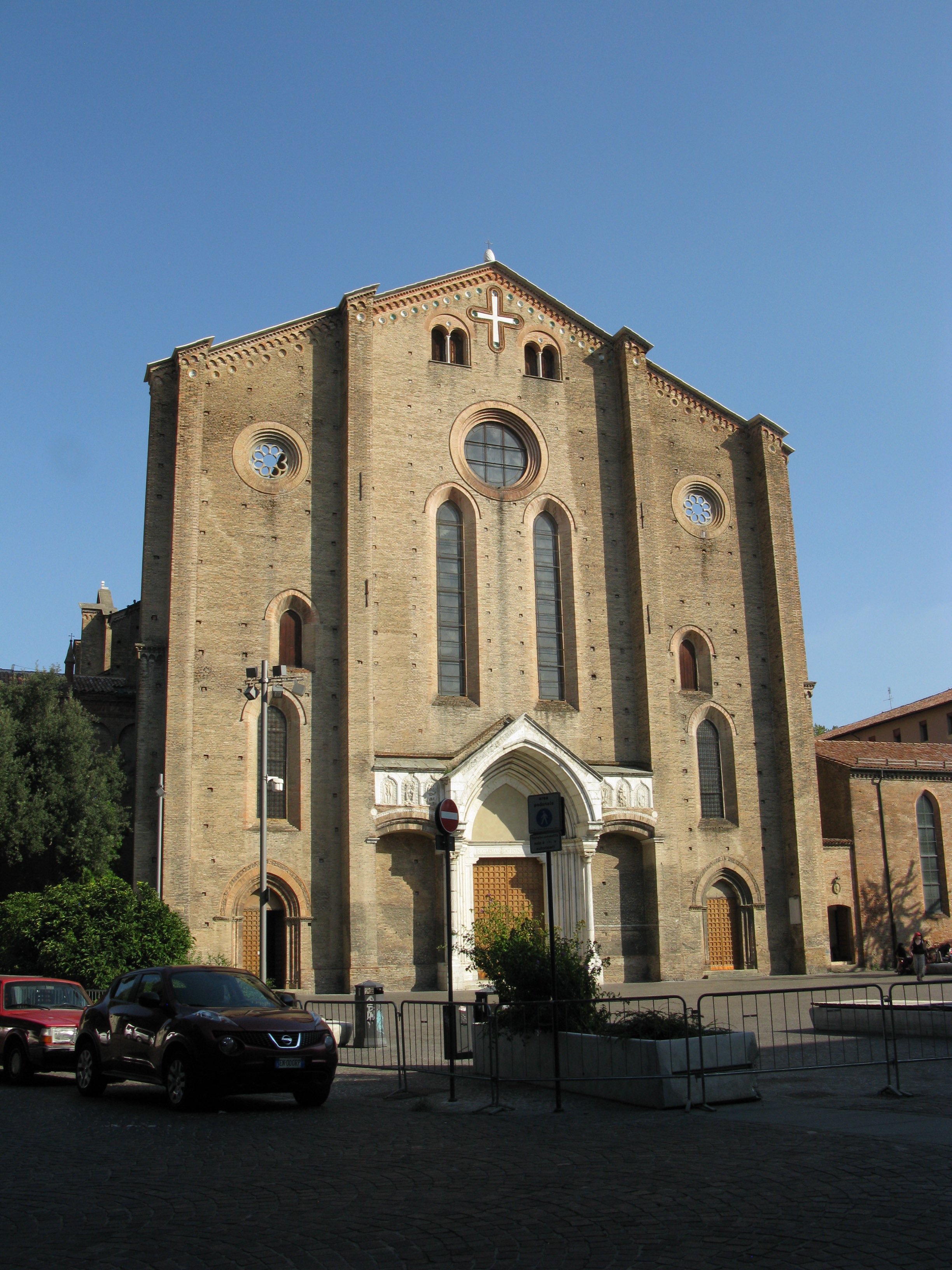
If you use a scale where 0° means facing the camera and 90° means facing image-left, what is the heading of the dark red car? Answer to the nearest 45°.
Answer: approximately 315°

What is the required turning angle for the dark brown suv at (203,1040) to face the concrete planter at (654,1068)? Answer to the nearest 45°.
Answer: approximately 45° to its left

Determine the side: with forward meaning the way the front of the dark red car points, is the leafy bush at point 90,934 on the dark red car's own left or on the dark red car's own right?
on the dark red car's own left

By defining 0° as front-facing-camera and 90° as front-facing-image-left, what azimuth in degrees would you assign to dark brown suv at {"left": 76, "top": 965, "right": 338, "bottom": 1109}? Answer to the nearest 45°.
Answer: approximately 315°

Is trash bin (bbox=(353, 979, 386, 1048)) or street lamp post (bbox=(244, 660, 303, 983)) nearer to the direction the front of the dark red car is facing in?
the trash bin

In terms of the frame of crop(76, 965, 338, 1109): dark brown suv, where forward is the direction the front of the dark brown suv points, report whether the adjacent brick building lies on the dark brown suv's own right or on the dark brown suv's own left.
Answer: on the dark brown suv's own left

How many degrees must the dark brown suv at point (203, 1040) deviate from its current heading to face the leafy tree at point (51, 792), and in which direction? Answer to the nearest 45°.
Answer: approximately 135° to its left
